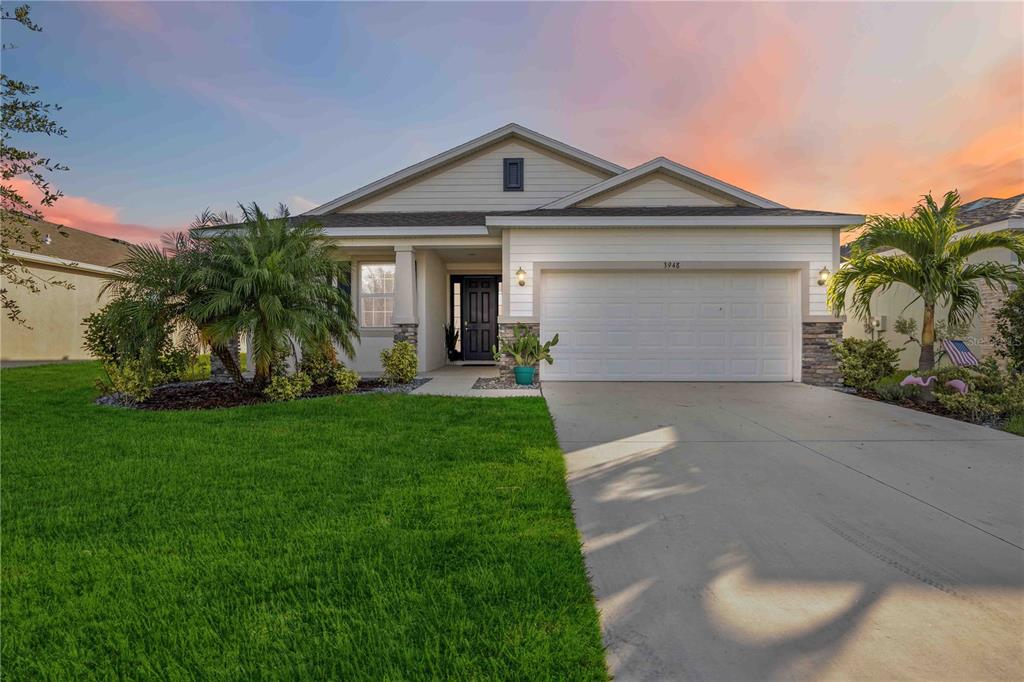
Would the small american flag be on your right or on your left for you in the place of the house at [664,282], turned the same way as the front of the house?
on your left

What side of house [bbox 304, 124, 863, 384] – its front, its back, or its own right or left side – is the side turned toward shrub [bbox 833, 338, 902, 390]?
left

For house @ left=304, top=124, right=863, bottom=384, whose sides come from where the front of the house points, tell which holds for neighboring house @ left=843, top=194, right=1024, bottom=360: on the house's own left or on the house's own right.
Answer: on the house's own left

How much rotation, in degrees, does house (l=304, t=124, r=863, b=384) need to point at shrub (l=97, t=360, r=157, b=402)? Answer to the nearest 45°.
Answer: approximately 45° to its right

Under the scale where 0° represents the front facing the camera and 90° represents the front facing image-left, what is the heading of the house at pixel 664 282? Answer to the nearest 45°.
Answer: approximately 0°

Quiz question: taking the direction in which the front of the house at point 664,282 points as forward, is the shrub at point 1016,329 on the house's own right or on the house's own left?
on the house's own left

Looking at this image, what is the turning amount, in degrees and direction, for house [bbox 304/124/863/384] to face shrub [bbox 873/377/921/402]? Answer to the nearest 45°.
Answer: approximately 45° to its left

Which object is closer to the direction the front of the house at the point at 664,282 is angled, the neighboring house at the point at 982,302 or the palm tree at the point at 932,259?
the palm tree
